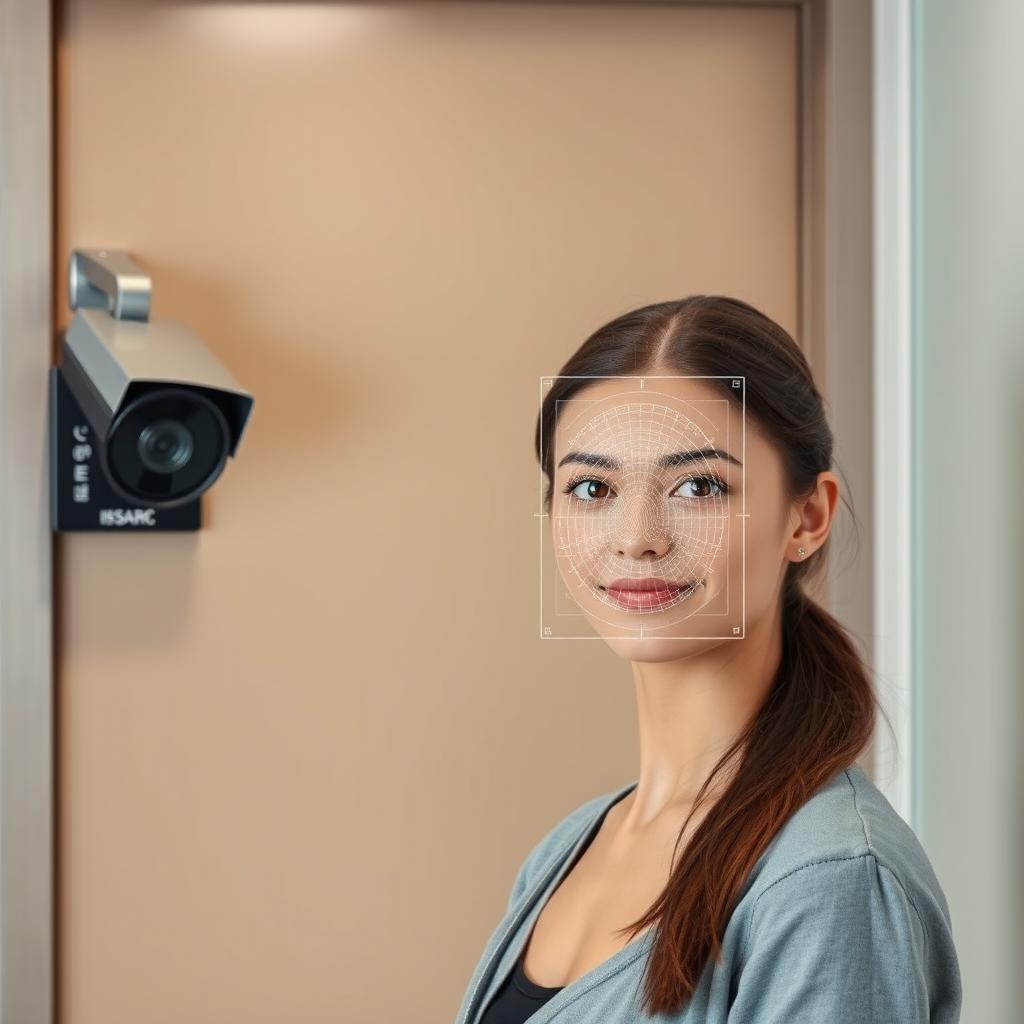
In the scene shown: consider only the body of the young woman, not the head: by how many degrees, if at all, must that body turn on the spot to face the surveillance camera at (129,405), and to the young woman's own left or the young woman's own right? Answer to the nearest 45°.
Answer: approximately 90° to the young woman's own right

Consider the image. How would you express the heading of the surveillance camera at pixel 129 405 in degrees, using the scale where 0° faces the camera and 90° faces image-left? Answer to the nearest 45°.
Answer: approximately 315°

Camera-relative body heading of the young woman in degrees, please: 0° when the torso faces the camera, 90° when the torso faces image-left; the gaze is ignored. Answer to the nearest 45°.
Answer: approximately 45°

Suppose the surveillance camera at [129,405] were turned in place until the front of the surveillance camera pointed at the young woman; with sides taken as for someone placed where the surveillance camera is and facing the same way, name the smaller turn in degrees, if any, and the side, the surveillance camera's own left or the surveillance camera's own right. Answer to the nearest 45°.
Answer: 0° — it already faces them

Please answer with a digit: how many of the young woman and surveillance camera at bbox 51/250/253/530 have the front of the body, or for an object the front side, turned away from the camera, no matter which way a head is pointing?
0
